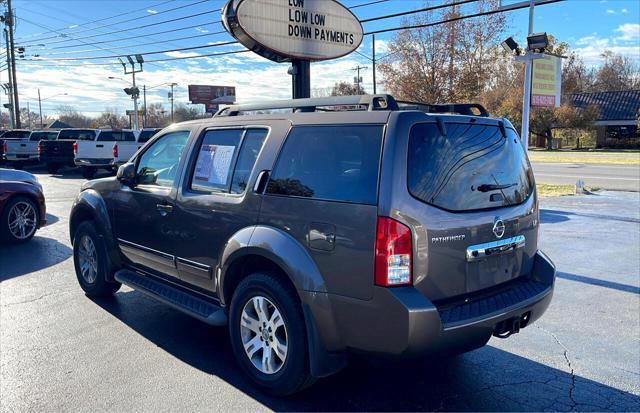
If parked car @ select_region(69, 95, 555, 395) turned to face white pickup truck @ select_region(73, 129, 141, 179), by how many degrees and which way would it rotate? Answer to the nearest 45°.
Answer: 0° — it already faces it

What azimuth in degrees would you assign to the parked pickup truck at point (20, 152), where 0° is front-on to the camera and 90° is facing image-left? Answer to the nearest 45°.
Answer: approximately 225°

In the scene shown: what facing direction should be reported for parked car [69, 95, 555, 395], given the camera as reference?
facing away from the viewer and to the left of the viewer

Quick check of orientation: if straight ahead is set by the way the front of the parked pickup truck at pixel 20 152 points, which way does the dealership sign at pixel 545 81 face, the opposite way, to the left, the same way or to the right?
the opposite way

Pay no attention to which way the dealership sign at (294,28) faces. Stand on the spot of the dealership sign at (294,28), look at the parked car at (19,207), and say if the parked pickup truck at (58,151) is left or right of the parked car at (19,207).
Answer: right

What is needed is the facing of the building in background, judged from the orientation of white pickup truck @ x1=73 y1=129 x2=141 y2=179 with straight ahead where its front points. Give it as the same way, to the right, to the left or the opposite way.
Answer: the opposite way
